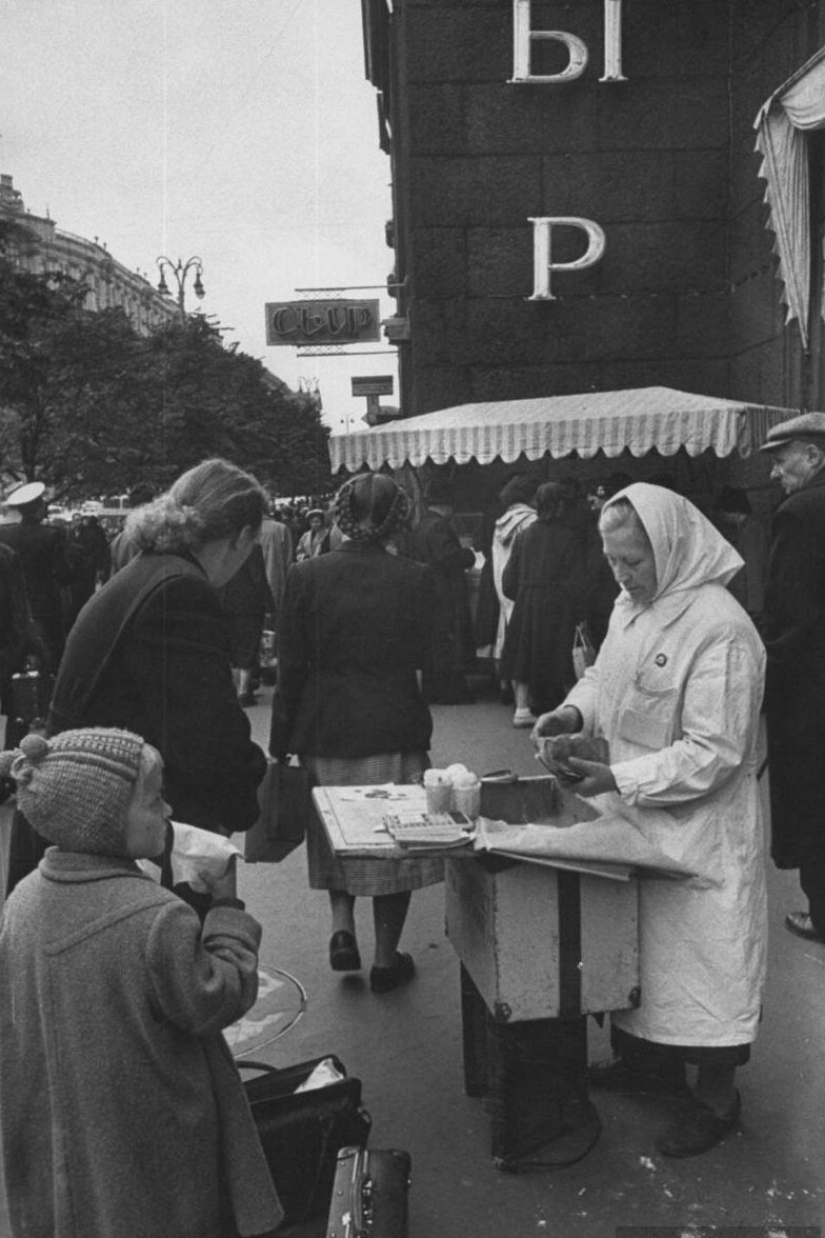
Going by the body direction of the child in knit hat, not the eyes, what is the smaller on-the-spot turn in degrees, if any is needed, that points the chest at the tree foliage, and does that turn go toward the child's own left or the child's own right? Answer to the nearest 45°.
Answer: approximately 45° to the child's own left

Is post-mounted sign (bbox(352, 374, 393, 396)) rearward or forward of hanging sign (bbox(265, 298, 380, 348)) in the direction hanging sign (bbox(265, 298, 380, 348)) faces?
rearward

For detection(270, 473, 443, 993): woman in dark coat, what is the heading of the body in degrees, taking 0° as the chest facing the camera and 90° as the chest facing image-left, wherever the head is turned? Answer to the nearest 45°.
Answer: approximately 180°

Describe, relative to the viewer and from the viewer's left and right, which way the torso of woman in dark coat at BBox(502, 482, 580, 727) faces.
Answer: facing away from the viewer

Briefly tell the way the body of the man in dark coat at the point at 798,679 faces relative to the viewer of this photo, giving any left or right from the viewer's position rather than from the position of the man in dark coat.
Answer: facing to the left of the viewer

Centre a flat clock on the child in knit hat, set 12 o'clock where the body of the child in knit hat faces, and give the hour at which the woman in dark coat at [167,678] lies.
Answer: The woman in dark coat is roughly at 11 o'clock from the child in knit hat.

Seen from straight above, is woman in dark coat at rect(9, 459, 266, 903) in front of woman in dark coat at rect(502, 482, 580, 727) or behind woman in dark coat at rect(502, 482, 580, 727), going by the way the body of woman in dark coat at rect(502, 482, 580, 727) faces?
behind

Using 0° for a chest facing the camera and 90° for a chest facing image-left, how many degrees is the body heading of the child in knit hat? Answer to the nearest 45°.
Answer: approximately 225°

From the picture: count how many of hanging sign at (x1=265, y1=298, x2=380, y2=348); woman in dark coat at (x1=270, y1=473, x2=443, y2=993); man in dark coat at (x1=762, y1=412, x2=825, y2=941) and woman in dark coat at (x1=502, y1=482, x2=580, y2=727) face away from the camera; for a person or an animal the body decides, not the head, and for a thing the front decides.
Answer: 2

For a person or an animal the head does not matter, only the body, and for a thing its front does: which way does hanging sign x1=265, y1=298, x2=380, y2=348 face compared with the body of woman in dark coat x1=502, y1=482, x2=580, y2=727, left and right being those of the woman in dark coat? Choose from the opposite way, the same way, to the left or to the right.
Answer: the opposite way

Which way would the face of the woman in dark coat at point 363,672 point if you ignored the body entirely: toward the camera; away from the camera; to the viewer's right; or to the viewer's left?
away from the camera

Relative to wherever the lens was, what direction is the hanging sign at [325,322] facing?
facing the viewer

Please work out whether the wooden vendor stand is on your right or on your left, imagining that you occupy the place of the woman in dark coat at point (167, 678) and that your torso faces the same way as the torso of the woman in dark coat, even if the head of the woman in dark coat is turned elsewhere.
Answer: on your right

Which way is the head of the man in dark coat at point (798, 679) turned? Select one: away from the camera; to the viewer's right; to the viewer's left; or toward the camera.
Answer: to the viewer's left

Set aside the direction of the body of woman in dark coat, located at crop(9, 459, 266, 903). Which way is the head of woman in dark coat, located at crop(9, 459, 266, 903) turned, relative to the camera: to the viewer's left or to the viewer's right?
to the viewer's right

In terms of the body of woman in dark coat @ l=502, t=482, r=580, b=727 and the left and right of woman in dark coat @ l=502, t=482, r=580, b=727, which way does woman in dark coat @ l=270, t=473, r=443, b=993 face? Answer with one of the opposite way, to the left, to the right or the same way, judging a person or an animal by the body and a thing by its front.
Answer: the same way

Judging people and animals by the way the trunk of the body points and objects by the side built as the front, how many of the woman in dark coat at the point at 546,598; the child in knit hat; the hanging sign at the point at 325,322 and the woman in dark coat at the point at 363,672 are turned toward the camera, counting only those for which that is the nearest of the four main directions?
1

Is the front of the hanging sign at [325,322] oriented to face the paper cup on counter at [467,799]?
yes

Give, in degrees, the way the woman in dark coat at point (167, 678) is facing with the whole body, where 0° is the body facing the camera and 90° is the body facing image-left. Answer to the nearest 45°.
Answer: approximately 225°
